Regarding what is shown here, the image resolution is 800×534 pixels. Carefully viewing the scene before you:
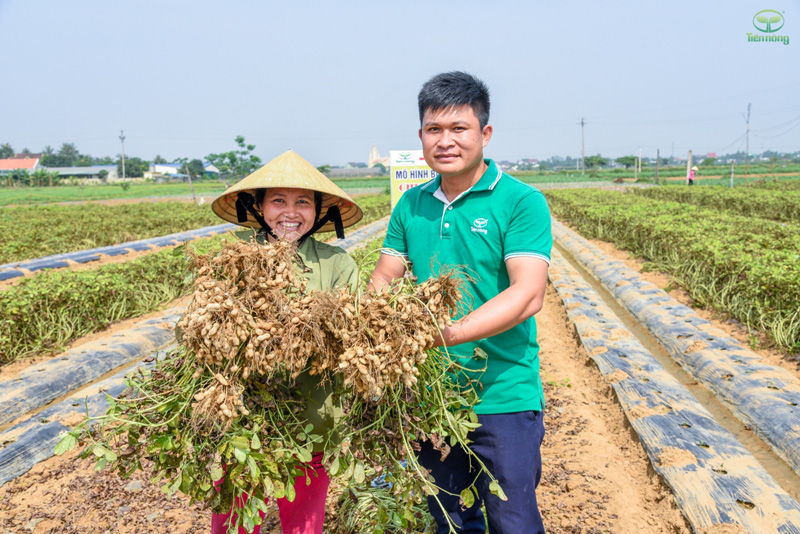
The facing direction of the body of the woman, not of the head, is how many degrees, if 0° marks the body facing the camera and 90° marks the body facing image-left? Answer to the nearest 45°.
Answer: approximately 0°

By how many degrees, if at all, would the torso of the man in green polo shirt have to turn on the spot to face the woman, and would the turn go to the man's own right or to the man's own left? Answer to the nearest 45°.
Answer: approximately 45° to the man's own right

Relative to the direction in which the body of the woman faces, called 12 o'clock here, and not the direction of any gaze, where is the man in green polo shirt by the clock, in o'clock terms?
The man in green polo shirt is roughly at 10 o'clock from the woman.
